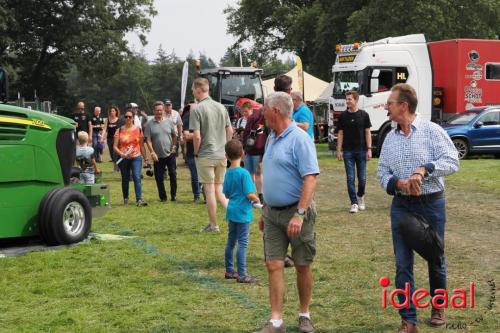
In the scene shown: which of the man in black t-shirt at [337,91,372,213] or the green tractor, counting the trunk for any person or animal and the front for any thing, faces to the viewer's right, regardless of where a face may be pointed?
the green tractor

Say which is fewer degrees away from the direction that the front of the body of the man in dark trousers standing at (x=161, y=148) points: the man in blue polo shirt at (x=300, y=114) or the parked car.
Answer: the man in blue polo shirt

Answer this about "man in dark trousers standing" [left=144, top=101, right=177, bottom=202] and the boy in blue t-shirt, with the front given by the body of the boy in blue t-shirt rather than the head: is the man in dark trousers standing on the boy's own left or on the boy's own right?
on the boy's own left

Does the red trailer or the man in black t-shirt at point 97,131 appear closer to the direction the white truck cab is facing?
the man in black t-shirt

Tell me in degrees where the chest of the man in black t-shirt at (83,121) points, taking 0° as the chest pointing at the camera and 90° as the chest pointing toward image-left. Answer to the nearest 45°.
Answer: approximately 0°

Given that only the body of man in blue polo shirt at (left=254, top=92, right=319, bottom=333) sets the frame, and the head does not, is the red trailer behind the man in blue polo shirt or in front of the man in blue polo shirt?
behind

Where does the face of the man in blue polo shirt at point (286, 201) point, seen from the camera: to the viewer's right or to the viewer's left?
to the viewer's left

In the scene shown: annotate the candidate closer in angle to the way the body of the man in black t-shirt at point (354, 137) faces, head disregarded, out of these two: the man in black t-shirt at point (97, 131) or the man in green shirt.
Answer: the man in green shirt

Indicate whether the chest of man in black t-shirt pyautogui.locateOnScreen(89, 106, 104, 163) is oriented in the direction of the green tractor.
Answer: yes

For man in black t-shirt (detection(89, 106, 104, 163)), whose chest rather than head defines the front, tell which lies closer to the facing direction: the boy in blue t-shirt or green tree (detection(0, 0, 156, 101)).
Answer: the boy in blue t-shirt

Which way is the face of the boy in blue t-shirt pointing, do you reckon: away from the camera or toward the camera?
away from the camera

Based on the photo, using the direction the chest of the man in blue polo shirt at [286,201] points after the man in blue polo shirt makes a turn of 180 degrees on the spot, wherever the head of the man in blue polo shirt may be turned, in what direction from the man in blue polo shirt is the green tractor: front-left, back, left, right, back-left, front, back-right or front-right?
left

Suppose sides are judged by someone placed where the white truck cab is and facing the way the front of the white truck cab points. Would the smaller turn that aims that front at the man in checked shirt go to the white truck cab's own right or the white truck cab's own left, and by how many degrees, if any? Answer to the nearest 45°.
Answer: approximately 45° to the white truck cab's own left

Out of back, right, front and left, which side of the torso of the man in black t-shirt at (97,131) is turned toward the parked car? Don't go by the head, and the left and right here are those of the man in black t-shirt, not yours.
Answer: left

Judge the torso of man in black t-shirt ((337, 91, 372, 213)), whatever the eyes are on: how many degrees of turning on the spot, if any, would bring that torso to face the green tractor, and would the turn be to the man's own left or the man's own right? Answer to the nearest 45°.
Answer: approximately 45° to the man's own right
